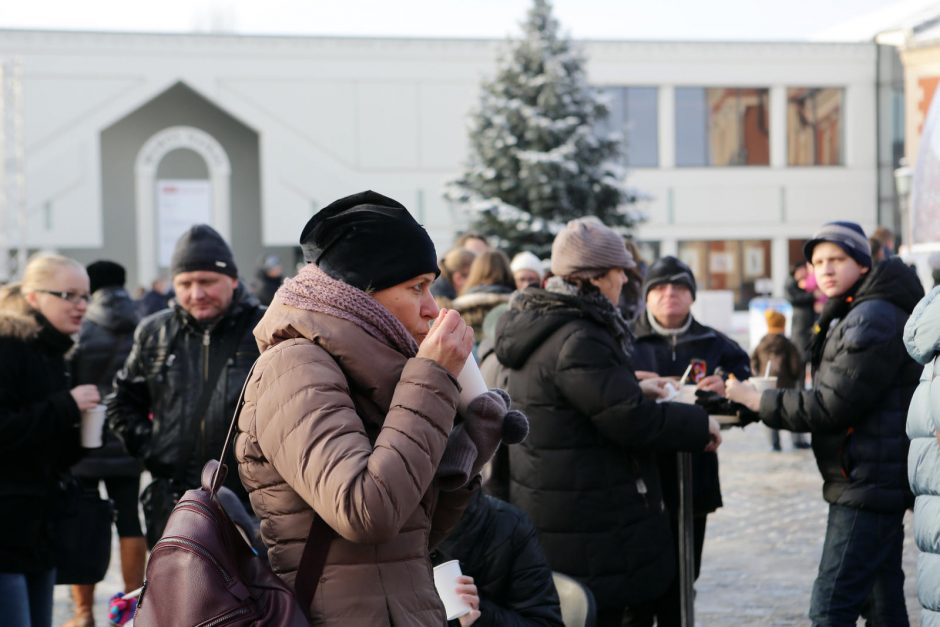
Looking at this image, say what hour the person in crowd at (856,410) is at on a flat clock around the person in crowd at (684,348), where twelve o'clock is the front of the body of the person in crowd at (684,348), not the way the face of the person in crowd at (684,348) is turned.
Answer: the person in crowd at (856,410) is roughly at 11 o'clock from the person in crowd at (684,348).

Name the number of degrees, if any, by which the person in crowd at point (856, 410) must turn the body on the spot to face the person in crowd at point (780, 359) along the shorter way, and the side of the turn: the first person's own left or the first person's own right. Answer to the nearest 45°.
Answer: approximately 90° to the first person's own right

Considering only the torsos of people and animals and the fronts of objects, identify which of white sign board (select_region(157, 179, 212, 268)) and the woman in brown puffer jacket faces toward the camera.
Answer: the white sign board

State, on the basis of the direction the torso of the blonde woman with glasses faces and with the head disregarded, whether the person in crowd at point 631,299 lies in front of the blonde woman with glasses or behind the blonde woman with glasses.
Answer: in front

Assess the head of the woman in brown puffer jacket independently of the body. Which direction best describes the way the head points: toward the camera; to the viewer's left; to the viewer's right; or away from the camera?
to the viewer's right

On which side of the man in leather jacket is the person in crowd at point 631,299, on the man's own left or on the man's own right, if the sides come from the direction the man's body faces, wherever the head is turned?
on the man's own left

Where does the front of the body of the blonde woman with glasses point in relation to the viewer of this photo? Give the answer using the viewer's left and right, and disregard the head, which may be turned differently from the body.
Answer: facing to the right of the viewer

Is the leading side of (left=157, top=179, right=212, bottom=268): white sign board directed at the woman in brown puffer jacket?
yes

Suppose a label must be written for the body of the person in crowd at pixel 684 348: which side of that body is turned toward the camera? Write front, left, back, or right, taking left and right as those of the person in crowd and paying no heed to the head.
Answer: front

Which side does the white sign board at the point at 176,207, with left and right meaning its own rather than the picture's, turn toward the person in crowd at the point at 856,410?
front

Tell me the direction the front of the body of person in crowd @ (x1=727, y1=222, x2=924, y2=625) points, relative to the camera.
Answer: to the viewer's left

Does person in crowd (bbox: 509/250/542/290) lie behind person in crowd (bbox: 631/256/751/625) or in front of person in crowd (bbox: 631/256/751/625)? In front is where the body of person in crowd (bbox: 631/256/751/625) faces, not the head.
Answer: behind

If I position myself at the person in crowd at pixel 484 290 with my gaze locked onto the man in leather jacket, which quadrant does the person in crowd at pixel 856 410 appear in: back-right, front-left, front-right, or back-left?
front-left

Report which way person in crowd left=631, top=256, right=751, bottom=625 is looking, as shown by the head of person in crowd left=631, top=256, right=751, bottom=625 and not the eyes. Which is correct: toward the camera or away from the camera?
toward the camera

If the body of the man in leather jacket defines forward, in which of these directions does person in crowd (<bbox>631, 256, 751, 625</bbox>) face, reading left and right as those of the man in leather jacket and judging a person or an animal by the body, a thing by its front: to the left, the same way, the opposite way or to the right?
the same way

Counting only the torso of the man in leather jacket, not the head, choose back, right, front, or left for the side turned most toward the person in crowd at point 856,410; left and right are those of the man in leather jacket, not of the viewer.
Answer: left

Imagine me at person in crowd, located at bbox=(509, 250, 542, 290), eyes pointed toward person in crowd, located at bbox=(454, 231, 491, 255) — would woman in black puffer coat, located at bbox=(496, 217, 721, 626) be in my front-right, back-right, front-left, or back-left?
back-left
